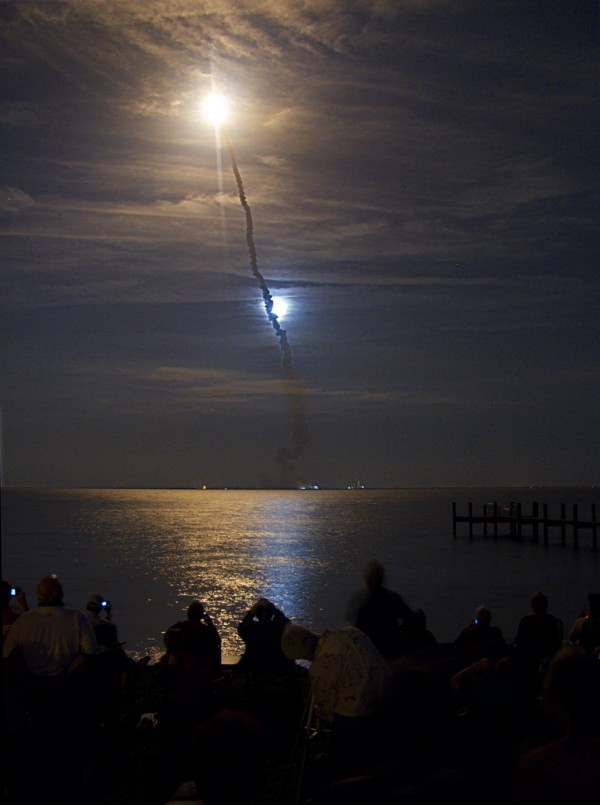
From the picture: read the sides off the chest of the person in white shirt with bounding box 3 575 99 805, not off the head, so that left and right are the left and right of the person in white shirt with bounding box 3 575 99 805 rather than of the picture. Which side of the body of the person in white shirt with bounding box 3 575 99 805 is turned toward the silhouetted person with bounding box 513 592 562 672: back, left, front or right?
right

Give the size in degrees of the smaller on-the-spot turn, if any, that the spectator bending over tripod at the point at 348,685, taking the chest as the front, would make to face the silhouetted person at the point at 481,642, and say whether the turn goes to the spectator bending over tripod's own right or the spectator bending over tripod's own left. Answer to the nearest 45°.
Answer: approximately 45° to the spectator bending over tripod's own right

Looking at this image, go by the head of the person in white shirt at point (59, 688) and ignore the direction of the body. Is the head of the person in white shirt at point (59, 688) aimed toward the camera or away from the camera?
away from the camera

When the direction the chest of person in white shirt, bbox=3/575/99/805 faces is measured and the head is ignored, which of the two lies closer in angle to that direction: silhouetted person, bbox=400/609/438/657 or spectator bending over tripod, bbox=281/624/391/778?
the silhouetted person

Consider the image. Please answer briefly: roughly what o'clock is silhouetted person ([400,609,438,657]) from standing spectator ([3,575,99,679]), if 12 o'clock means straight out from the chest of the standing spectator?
The silhouetted person is roughly at 2 o'clock from the standing spectator.

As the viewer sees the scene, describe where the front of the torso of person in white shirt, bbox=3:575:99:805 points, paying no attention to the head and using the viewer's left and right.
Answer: facing away from the viewer

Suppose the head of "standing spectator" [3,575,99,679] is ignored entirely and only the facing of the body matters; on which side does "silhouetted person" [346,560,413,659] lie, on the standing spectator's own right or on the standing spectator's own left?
on the standing spectator's own right

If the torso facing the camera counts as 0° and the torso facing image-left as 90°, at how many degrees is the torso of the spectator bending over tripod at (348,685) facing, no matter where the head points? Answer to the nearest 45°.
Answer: approximately 135°

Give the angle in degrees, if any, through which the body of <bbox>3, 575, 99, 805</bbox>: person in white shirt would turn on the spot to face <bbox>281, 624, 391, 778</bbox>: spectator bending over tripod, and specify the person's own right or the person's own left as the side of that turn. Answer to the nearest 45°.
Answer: approximately 135° to the person's own right

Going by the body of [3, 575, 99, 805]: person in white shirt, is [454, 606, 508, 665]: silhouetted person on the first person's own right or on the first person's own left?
on the first person's own right

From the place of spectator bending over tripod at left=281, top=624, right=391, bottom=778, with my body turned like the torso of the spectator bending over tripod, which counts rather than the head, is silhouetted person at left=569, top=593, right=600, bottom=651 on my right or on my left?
on my right
